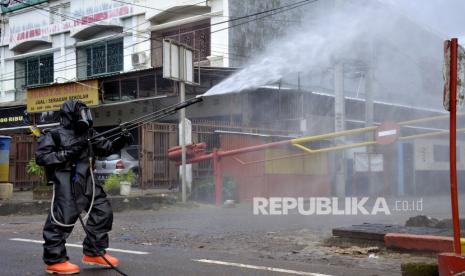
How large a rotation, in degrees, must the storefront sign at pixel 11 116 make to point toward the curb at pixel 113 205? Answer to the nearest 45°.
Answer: approximately 45° to its left

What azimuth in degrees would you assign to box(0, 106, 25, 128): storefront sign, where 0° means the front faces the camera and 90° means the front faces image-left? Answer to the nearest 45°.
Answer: approximately 45°

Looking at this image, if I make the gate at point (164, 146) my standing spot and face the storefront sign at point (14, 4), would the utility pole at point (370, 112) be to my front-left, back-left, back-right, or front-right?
back-right

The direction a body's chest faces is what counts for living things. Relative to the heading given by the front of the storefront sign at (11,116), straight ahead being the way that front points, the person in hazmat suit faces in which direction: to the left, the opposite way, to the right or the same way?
to the left

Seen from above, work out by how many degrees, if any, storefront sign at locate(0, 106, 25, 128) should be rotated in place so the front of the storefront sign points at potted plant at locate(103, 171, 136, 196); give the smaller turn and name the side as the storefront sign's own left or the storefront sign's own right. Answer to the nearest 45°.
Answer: approximately 45° to the storefront sign's own left

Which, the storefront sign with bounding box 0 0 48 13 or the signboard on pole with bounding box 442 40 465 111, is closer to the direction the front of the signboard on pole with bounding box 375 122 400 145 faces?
the signboard on pole

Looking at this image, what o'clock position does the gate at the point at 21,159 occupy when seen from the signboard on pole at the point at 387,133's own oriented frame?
The gate is roughly at 4 o'clock from the signboard on pole.

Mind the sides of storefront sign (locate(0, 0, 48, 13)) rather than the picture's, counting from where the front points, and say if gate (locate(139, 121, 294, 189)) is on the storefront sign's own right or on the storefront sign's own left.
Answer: on the storefront sign's own left

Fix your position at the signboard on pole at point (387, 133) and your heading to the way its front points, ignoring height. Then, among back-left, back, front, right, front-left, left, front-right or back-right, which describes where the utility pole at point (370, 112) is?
back

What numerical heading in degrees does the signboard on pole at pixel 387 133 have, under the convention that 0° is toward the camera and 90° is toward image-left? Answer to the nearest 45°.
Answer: approximately 0°

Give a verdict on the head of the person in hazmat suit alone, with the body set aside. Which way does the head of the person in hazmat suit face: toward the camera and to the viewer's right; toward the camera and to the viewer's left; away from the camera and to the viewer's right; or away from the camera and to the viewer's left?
toward the camera and to the viewer's right

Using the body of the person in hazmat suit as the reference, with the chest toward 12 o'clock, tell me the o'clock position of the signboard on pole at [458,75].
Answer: The signboard on pole is roughly at 12 o'clock from the person in hazmat suit.

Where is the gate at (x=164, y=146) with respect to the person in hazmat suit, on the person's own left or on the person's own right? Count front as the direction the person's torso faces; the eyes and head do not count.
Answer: on the person's own left

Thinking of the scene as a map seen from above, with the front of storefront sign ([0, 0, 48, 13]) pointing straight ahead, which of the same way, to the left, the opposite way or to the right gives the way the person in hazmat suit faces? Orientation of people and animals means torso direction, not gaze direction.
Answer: to the left
